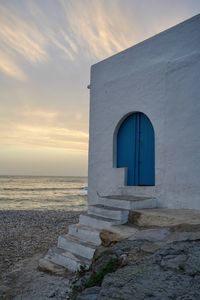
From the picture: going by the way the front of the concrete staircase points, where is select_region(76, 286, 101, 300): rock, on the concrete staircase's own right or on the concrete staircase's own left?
on the concrete staircase's own left

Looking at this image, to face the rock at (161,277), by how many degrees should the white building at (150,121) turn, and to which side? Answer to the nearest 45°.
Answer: approximately 45° to its left

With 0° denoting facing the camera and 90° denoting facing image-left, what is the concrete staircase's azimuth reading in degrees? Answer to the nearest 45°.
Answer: approximately 45°

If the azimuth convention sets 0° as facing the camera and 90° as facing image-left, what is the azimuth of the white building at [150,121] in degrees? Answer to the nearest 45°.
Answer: approximately 45°

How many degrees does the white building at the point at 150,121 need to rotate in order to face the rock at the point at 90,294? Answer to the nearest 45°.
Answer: approximately 45° to its left
